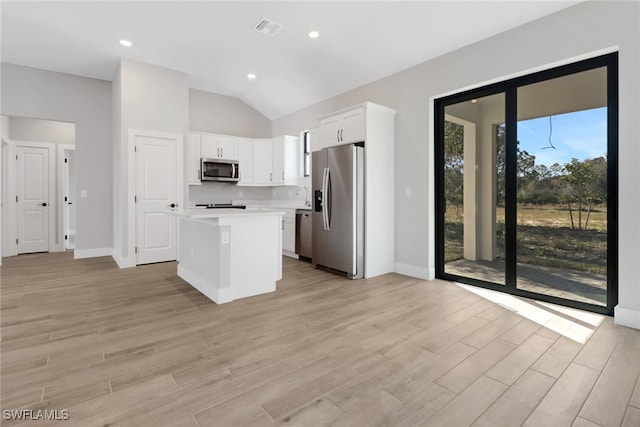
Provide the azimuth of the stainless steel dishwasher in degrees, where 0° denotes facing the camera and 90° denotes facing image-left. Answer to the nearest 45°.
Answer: approximately 45°

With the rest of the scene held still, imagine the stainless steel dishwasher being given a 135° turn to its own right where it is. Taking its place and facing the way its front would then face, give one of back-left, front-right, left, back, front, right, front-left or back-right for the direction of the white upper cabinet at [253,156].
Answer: front-left

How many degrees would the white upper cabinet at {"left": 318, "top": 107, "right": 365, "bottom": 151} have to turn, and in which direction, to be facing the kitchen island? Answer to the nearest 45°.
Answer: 0° — it already faces it

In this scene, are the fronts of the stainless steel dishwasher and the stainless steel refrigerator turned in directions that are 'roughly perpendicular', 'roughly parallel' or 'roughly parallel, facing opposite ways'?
roughly parallel

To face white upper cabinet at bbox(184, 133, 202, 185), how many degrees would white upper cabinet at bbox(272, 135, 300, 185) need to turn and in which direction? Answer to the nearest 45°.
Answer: approximately 45° to its right

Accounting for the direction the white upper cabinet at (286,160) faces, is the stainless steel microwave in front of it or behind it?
in front

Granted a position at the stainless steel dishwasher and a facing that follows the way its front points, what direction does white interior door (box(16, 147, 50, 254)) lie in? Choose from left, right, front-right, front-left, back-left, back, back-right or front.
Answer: front-right

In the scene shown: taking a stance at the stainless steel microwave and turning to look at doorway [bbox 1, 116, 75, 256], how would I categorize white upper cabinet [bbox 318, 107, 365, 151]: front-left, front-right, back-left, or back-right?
back-left

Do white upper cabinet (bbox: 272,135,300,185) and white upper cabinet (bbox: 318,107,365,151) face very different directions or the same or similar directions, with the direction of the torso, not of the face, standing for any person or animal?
same or similar directions

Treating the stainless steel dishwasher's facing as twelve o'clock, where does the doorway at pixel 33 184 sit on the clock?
The doorway is roughly at 2 o'clock from the stainless steel dishwasher.

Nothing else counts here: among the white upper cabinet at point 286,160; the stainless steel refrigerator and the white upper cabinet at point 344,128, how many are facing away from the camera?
0

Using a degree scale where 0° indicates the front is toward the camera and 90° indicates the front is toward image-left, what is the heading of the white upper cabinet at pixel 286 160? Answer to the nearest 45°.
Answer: approximately 45°

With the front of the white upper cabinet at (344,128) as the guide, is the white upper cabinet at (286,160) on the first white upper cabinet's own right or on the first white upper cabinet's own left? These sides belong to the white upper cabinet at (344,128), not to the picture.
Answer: on the first white upper cabinet's own right

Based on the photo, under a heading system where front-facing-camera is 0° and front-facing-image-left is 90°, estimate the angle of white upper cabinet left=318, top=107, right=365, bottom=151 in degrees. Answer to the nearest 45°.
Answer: approximately 45°

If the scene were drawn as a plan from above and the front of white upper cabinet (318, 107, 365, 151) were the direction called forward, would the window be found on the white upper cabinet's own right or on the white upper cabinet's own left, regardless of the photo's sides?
on the white upper cabinet's own right

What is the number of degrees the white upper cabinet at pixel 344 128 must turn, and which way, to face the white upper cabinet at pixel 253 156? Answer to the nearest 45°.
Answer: approximately 90° to its right
